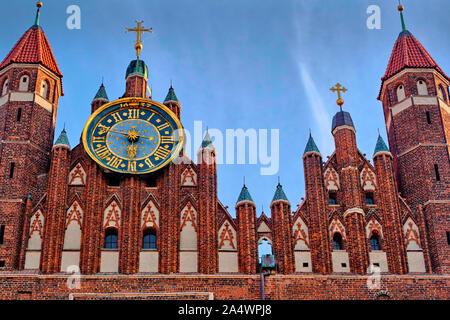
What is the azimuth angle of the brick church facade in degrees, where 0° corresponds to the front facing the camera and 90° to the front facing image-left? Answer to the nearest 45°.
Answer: approximately 0°

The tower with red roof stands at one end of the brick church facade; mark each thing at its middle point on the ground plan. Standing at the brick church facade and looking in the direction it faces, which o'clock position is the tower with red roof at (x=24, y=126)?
The tower with red roof is roughly at 3 o'clock from the brick church facade.
